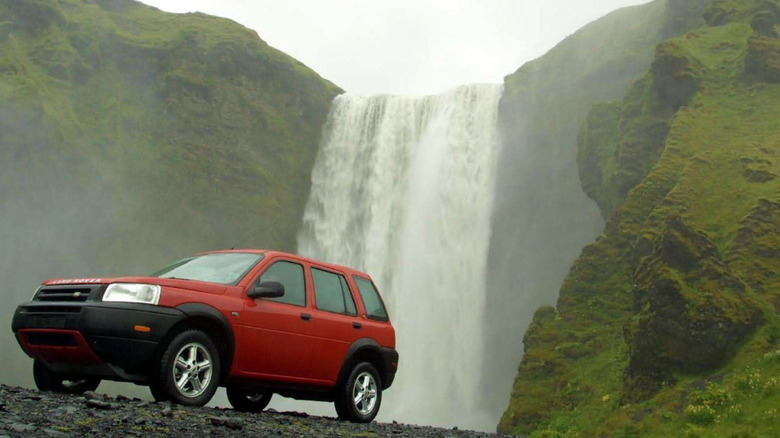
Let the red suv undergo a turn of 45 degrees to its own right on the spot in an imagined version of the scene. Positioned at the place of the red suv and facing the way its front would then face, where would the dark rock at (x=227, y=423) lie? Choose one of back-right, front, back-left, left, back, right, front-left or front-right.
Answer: left

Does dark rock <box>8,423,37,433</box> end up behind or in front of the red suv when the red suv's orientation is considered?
in front

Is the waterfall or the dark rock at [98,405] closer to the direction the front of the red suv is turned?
the dark rock

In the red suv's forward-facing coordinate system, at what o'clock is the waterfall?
The waterfall is roughly at 5 o'clock from the red suv.

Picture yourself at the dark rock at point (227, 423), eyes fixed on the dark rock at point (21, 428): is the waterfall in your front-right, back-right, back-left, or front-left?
back-right

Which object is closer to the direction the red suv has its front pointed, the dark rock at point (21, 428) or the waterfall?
the dark rock

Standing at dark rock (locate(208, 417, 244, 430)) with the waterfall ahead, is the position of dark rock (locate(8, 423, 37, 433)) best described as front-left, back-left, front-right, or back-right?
back-left

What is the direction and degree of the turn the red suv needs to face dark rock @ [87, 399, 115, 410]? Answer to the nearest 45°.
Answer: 0° — it already faces it
